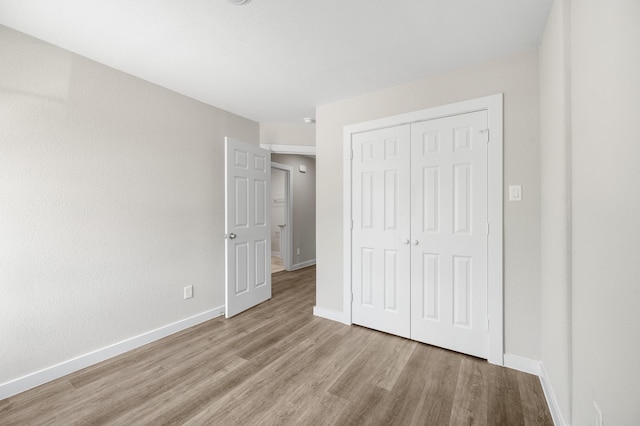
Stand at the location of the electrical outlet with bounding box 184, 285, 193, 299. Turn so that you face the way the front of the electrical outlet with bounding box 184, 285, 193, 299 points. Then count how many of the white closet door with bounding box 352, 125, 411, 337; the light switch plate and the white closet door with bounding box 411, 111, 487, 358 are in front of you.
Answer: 3

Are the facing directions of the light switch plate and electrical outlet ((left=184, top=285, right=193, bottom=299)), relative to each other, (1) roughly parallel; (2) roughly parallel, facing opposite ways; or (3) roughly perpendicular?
roughly perpendicular

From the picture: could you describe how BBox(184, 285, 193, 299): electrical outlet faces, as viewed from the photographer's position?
facing the viewer and to the right of the viewer

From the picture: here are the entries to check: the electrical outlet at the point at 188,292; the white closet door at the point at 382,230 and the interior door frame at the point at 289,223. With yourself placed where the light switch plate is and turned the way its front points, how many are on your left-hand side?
0

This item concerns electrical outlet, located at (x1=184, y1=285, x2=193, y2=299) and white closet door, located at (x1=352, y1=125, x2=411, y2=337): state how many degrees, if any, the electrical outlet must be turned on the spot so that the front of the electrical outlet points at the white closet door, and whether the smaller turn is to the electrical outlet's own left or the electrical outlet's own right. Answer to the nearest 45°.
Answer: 0° — it already faces it

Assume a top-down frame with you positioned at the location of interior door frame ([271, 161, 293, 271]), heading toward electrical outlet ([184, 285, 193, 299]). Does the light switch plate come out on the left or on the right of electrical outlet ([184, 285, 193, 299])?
left

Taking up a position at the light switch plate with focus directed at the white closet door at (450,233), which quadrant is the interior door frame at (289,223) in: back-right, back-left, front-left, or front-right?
front-right

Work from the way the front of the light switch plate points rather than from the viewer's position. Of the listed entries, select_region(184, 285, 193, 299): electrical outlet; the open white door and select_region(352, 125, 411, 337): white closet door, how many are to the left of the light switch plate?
0

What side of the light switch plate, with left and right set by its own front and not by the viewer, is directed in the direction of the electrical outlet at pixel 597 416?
front

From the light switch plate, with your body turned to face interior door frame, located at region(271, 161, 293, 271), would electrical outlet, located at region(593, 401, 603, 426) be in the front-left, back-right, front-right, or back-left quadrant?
back-left

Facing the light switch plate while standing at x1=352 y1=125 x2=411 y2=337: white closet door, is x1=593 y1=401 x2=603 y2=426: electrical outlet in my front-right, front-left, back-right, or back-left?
front-right

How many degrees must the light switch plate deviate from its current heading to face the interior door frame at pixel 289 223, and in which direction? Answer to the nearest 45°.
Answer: approximately 90° to its right

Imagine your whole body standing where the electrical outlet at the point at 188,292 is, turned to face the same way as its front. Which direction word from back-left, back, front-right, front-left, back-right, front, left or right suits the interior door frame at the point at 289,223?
left

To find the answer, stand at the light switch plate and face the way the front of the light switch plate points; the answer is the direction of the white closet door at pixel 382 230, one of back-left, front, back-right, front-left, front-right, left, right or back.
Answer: right

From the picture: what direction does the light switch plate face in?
toward the camera

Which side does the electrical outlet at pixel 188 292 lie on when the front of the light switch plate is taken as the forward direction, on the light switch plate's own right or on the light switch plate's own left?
on the light switch plate's own right

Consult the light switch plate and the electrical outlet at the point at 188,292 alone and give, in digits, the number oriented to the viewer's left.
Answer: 0

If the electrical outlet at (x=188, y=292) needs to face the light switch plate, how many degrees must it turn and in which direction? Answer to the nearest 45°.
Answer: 0° — it already faces it
